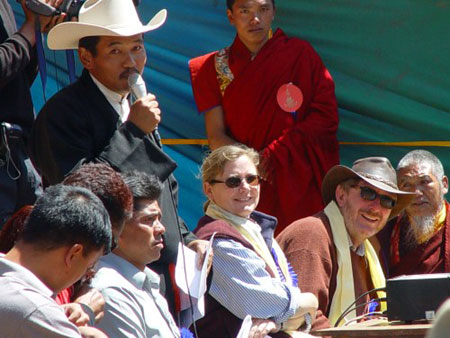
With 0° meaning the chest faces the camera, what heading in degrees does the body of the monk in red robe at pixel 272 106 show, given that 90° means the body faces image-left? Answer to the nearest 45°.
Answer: approximately 0°

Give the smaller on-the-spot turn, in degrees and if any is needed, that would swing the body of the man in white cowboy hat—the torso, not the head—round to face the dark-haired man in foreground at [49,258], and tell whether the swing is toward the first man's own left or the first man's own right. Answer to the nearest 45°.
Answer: approximately 45° to the first man's own right

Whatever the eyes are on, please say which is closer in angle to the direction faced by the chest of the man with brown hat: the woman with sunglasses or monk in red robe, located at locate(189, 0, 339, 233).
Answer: the woman with sunglasses

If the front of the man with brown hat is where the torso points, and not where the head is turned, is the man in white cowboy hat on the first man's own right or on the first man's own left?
on the first man's own right

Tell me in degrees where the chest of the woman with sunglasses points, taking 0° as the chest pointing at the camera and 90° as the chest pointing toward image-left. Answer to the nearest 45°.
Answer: approximately 315°

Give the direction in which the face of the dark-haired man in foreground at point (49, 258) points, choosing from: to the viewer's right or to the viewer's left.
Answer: to the viewer's right

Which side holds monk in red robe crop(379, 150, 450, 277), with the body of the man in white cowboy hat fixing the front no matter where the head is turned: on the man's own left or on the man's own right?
on the man's own left

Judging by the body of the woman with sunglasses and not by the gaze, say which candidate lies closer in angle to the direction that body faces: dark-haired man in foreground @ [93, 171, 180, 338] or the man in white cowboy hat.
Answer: the dark-haired man in foreground
